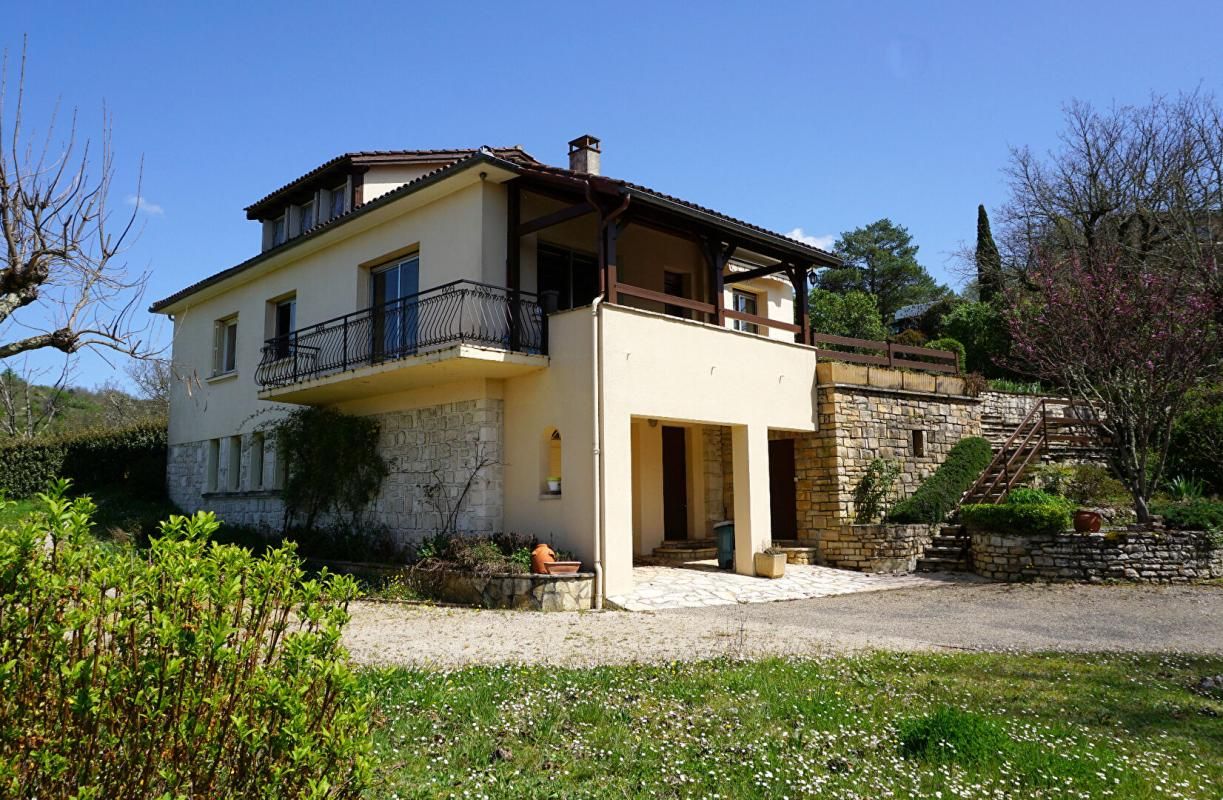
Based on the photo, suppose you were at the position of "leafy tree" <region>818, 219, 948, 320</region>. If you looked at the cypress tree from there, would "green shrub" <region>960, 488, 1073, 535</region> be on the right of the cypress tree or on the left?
right

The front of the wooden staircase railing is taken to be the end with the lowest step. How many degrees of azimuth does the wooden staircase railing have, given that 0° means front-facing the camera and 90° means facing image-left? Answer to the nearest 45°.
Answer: approximately 45°

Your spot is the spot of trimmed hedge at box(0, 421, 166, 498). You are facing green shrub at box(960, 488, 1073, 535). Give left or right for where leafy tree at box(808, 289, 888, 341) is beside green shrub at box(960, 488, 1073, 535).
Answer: left

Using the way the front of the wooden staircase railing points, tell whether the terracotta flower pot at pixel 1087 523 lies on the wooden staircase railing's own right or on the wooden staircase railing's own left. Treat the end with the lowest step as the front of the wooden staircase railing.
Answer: on the wooden staircase railing's own left

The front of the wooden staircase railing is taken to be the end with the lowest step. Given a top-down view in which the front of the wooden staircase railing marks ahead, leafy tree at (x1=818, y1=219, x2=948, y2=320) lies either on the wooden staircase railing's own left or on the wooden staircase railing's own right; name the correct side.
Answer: on the wooden staircase railing's own right

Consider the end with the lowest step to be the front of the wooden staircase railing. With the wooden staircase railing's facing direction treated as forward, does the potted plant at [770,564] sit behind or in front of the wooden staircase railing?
in front

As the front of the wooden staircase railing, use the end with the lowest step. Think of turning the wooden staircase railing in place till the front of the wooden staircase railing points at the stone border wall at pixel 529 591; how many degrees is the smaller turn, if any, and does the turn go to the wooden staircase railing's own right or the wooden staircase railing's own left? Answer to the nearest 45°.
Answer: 0° — it already faces it

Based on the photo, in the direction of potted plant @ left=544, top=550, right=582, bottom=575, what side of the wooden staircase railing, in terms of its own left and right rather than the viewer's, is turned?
front

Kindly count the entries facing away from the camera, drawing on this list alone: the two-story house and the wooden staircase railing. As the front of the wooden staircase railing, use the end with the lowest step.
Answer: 0

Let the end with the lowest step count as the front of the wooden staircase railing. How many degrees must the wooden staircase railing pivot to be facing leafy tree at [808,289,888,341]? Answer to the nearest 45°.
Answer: approximately 90° to its right
